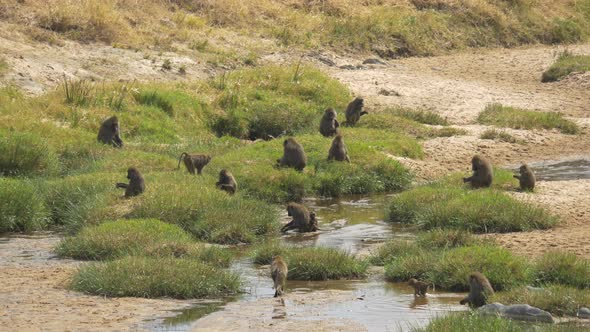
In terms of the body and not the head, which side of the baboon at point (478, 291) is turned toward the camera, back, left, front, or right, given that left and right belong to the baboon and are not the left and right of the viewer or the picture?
left

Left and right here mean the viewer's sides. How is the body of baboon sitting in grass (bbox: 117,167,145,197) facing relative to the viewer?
facing to the left of the viewer

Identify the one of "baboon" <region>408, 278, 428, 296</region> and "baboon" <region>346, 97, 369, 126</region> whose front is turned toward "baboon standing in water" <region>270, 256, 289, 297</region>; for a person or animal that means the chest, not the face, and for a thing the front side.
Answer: "baboon" <region>408, 278, 428, 296</region>

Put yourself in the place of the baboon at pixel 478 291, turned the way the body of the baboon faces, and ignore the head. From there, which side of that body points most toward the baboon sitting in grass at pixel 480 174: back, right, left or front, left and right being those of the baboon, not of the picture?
right
